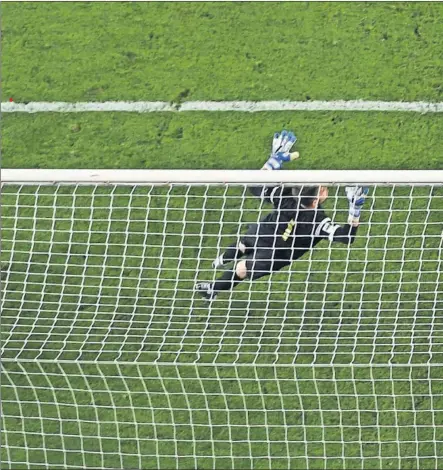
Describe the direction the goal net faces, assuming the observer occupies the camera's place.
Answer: facing away from the viewer
